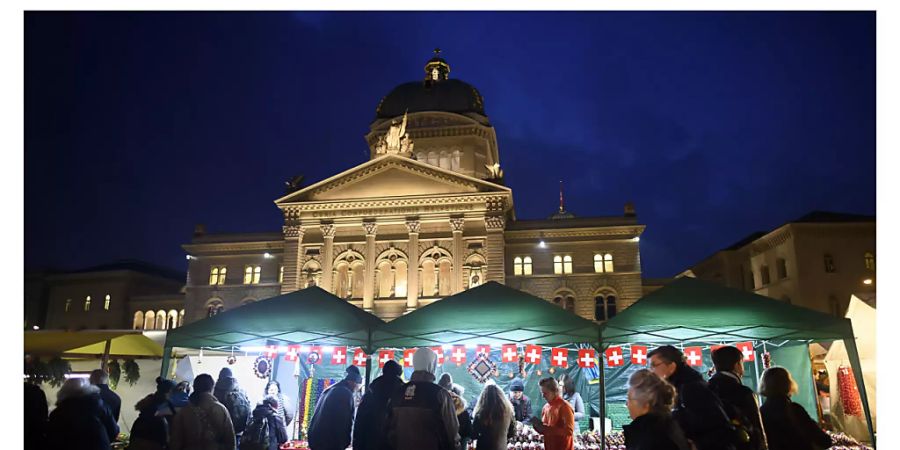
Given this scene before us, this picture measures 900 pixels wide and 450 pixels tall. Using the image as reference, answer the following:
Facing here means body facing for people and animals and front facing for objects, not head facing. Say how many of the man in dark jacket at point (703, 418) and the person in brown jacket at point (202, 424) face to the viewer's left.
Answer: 1

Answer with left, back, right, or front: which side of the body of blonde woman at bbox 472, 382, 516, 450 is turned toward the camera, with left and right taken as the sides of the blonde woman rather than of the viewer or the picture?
back

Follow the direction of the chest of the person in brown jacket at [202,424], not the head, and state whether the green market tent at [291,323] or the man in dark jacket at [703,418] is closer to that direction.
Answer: the green market tent

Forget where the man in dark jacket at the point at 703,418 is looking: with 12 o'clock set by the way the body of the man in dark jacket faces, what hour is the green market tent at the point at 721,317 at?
The green market tent is roughly at 3 o'clock from the man in dark jacket.

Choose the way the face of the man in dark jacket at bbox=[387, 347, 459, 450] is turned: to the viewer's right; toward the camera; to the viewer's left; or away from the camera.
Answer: away from the camera

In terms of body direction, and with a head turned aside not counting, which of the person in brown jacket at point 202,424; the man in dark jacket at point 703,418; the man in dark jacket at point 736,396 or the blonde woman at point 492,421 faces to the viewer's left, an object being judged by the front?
the man in dark jacket at point 703,418

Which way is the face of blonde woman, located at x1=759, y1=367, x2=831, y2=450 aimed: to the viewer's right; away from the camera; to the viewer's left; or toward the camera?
away from the camera

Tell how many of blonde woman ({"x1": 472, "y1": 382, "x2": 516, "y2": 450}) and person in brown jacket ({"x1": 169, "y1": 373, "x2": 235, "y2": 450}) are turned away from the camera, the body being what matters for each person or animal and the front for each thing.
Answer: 2

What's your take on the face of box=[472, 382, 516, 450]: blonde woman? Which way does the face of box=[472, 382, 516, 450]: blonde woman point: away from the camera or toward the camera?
away from the camera

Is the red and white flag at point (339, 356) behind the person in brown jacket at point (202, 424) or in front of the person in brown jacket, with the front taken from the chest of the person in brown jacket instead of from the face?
in front

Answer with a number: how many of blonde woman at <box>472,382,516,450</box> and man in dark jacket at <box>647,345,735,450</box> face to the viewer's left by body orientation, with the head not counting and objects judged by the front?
1

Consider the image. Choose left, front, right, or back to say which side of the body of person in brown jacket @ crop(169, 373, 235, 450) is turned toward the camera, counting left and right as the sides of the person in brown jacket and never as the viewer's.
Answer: back

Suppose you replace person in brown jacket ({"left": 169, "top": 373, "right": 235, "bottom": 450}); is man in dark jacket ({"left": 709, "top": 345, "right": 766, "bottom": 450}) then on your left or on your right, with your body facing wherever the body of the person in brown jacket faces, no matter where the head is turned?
on your right

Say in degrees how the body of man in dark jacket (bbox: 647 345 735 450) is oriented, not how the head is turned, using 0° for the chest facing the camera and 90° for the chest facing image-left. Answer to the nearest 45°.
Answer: approximately 90°
